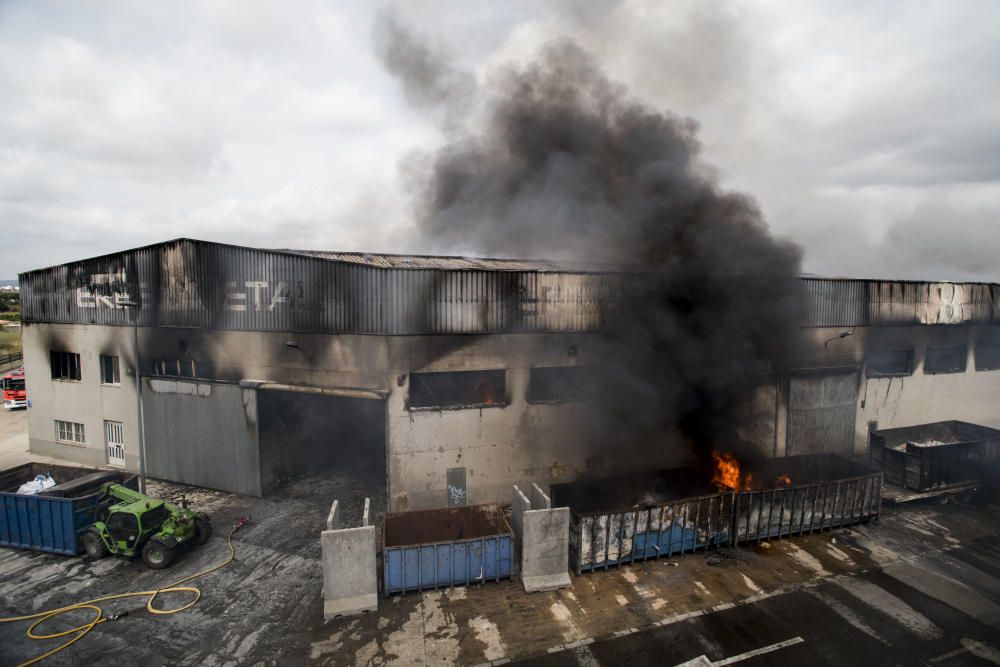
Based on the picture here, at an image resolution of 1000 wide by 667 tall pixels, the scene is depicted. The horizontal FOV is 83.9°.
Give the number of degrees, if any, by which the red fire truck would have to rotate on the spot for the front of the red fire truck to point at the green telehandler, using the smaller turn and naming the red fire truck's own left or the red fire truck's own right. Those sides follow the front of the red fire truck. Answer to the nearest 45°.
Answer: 0° — it already faces it

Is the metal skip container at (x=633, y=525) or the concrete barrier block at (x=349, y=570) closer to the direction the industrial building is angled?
the concrete barrier block

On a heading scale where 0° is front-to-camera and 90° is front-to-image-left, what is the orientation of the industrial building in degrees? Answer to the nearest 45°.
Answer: approximately 45°
